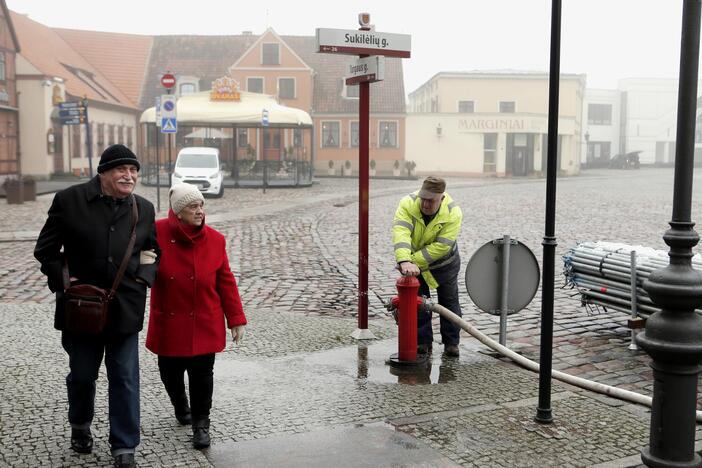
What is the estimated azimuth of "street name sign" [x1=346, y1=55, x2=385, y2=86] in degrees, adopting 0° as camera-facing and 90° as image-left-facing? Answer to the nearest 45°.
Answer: approximately 45°

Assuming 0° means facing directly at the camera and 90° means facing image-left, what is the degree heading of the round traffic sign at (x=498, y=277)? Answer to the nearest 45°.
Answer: approximately 180°

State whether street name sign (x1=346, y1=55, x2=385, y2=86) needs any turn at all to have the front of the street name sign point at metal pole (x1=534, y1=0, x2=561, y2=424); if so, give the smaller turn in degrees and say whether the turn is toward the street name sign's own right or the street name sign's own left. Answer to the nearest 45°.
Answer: approximately 90° to the street name sign's own left

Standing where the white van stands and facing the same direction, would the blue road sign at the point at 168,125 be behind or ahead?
ahead

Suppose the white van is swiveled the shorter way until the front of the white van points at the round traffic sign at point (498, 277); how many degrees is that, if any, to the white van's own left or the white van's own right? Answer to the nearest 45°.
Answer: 0° — it already faces it

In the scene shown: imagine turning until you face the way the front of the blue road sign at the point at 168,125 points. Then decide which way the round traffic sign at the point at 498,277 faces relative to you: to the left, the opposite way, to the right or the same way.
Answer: the opposite way

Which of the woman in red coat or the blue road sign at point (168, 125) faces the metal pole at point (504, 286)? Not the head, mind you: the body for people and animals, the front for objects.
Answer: the blue road sign

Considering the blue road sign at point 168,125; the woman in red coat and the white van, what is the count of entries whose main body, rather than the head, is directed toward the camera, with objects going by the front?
3

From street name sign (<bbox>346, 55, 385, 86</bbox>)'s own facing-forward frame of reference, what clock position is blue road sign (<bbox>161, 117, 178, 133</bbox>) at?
The blue road sign is roughly at 4 o'clock from the street name sign.

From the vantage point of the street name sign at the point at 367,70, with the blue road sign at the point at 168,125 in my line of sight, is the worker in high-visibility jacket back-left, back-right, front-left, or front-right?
back-right

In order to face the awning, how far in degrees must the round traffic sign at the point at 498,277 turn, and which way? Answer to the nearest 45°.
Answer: approximately 45° to its left

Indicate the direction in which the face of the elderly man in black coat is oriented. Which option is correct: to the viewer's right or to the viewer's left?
to the viewer's right
